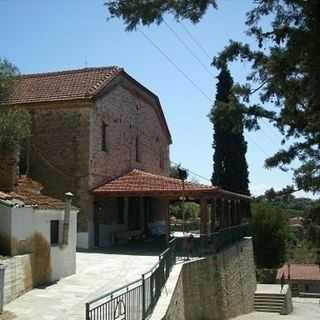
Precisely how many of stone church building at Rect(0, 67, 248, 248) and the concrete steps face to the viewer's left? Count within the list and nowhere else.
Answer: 0

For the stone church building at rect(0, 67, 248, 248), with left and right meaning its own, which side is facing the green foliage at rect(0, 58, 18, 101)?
right

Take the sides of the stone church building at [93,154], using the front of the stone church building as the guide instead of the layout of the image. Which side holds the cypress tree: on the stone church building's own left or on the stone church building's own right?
on the stone church building's own left

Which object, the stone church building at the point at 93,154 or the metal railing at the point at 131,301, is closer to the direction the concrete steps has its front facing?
the metal railing

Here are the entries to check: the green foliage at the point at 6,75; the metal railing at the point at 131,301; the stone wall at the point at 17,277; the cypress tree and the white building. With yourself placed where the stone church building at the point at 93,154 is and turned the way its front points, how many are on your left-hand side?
1

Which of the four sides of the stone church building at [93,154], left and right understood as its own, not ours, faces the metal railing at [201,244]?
front

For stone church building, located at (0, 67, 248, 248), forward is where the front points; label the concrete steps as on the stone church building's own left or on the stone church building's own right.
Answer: on the stone church building's own left

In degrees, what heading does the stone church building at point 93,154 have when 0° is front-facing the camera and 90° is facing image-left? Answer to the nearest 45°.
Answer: approximately 315°

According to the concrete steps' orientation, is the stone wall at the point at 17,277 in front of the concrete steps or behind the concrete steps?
in front

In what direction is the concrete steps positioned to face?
toward the camera

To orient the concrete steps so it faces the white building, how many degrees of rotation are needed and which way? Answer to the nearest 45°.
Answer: approximately 45° to its right
